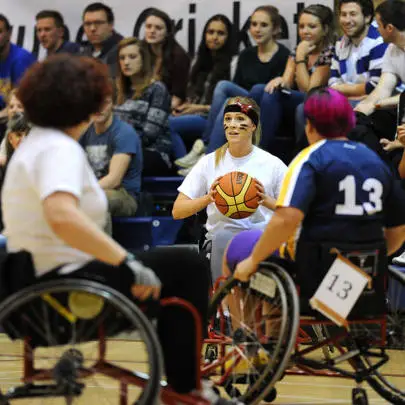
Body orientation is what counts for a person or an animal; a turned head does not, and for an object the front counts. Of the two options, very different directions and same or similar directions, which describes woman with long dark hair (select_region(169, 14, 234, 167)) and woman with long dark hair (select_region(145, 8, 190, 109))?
same or similar directions

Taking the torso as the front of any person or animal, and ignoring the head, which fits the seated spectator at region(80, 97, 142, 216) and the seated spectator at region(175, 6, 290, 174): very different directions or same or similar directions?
same or similar directions

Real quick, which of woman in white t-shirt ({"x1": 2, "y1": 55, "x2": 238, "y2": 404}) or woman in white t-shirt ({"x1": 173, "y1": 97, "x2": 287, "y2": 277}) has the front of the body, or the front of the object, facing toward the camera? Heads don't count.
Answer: woman in white t-shirt ({"x1": 173, "y1": 97, "x2": 287, "y2": 277})

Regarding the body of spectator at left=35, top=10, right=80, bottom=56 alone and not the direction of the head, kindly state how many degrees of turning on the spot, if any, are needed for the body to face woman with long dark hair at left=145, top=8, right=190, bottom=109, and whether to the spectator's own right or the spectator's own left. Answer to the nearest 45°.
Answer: approximately 90° to the spectator's own left

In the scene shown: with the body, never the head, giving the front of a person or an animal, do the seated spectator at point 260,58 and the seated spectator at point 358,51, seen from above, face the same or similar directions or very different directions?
same or similar directions

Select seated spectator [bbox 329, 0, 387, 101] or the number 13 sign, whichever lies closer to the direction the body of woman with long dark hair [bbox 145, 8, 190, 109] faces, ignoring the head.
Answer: the number 13 sign

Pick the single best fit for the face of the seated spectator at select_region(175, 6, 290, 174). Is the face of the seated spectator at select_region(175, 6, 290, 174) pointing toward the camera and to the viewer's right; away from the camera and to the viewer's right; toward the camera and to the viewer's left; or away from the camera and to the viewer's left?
toward the camera and to the viewer's left

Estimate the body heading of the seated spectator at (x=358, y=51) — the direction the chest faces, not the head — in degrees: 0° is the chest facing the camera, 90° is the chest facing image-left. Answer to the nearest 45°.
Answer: approximately 45°

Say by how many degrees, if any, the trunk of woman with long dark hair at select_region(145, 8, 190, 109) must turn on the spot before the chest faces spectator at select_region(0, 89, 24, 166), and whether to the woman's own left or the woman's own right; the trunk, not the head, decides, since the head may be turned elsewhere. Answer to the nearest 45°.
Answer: approximately 45° to the woman's own right

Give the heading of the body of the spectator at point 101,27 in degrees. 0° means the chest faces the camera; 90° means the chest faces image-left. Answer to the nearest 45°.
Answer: approximately 45°

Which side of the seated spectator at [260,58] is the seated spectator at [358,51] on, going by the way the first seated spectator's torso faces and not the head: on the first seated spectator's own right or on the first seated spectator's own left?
on the first seated spectator's own left

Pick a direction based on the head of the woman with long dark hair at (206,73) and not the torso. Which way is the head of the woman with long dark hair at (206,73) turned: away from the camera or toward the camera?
toward the camera

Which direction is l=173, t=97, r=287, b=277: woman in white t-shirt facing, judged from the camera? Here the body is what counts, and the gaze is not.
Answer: toward the camera

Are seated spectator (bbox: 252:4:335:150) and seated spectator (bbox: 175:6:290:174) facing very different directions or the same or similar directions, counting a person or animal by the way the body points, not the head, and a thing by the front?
same or similar directions

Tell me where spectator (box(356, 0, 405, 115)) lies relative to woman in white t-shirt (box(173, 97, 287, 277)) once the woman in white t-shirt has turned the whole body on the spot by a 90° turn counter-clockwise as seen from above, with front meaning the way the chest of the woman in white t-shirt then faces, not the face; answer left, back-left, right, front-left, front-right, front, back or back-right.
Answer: front-left

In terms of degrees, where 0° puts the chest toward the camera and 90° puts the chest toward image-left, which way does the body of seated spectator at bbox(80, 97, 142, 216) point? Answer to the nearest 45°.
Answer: approximately 45°

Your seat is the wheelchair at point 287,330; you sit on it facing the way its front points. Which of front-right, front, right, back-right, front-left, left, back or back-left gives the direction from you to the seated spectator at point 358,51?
front-right
